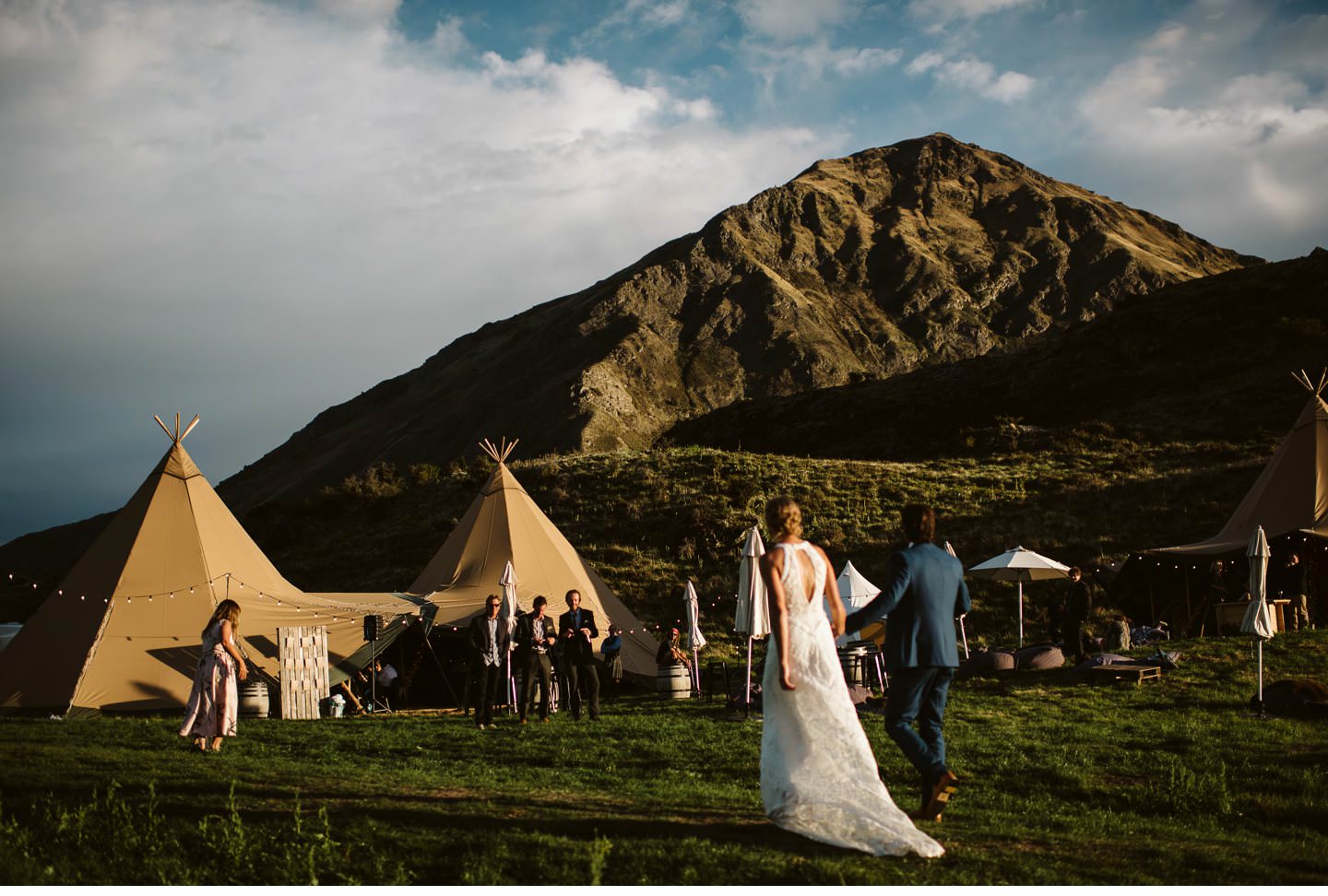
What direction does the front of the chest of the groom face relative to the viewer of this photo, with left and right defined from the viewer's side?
facing away from the viewer and to the left of the viewer

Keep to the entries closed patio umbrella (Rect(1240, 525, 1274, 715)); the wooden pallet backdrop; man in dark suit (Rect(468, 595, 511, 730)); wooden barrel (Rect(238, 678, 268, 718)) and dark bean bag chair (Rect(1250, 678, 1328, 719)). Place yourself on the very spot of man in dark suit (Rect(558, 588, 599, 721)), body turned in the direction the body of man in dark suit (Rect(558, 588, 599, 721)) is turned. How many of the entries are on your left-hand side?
2

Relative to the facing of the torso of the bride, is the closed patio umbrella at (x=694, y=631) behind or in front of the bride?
in front

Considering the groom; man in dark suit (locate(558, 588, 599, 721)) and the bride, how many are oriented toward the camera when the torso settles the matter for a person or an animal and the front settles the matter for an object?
1

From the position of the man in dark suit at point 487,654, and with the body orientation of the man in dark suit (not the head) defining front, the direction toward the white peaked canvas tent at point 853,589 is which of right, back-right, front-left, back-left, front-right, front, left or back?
back-left

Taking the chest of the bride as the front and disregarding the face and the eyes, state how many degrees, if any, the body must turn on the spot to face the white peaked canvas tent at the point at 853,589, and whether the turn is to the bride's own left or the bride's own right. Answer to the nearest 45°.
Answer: approximately 45° to the bride's own right

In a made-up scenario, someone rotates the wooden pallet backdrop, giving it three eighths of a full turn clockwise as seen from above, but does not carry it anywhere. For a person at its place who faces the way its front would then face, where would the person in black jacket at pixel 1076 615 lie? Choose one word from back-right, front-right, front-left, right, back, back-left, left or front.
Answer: back-right

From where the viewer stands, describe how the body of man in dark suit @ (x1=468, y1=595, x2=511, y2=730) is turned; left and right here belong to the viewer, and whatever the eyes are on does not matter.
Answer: facing the viewer

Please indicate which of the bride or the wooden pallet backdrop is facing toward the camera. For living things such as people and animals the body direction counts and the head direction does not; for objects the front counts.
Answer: the wooden pallet backdrop

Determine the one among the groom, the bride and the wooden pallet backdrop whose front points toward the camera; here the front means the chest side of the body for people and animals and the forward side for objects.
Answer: the wooden pallet backdrop

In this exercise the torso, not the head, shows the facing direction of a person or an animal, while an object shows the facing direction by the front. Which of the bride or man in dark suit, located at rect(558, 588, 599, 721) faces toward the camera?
the man in dark suit

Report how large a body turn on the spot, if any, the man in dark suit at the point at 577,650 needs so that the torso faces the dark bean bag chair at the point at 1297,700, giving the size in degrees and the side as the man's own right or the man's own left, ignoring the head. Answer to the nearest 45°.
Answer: approximately 90° to the man's own left

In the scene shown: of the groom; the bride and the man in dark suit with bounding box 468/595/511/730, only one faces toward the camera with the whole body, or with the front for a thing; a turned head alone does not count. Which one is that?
the man in dark suit

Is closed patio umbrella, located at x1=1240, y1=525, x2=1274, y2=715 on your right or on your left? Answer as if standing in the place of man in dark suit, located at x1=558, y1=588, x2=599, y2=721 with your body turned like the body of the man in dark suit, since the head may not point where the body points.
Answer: on your left

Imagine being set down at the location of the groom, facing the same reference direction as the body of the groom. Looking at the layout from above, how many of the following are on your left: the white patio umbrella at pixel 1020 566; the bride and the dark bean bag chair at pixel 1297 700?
1

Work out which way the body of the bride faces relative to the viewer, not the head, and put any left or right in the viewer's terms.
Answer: facing away from the viewer and to the left of the viewer

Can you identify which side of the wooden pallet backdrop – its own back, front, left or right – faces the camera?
front
